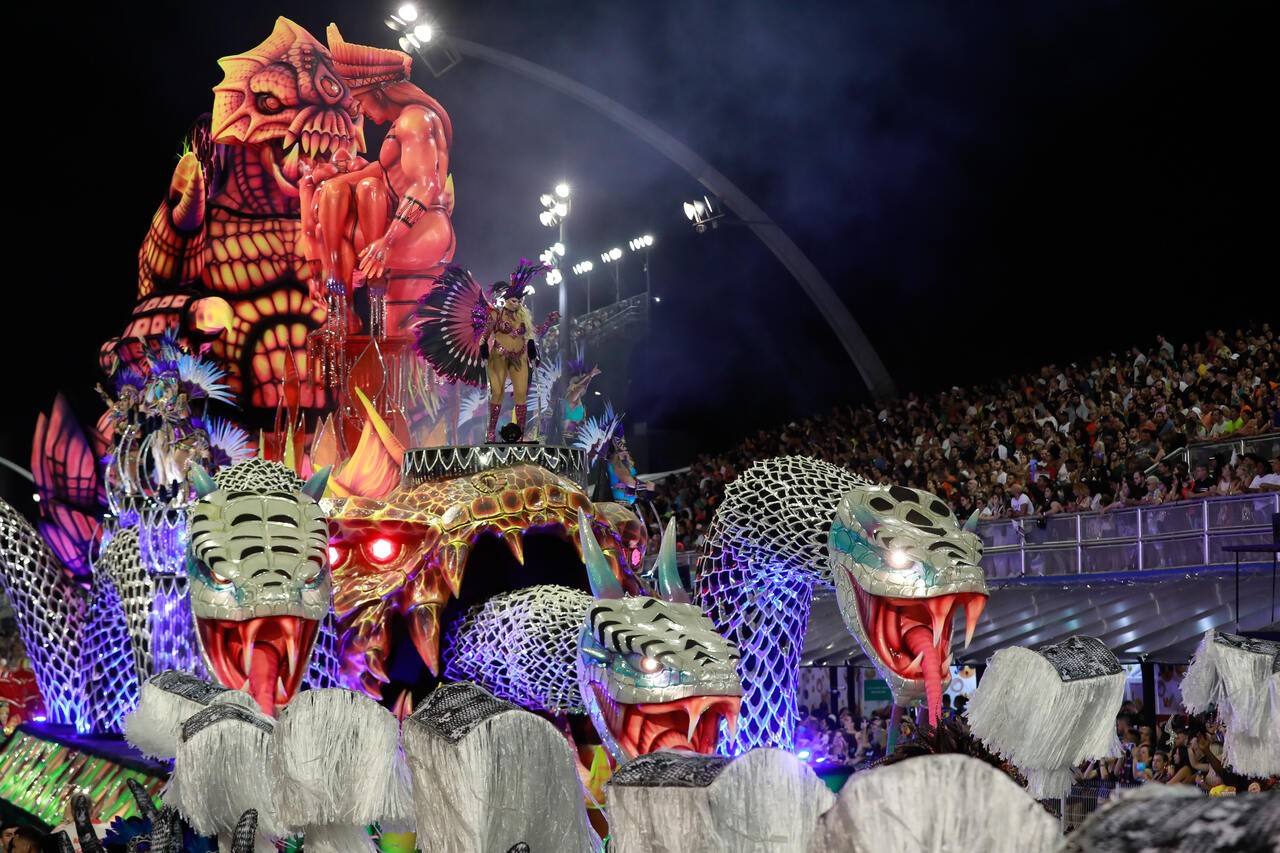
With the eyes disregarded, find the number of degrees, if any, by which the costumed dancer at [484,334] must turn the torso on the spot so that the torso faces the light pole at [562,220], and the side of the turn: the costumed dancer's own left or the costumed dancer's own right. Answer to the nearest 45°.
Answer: approximately 135° to the costumed dancer's own left

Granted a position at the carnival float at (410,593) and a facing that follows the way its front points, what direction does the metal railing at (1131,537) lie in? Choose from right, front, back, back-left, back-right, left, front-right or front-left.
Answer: left

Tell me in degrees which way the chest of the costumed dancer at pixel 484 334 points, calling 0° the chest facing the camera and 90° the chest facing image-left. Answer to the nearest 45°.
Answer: approximately 315°

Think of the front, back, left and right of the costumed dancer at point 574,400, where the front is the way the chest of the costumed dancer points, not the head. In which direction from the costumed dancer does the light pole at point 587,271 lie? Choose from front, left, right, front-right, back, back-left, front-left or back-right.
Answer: left

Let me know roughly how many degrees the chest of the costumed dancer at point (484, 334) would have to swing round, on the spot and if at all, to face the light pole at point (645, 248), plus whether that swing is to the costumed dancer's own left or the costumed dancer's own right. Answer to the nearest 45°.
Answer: approximately 135° to the costumed dancer's own left

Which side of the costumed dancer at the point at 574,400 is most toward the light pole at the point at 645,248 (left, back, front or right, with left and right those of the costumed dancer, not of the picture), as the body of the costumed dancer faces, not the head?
left

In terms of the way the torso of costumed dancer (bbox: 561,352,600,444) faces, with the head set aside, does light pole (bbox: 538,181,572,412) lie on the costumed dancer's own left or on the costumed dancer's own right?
on the costumed dancer's own left

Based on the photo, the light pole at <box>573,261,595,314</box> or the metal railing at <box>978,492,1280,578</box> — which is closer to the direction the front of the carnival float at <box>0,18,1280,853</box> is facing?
the metal railing

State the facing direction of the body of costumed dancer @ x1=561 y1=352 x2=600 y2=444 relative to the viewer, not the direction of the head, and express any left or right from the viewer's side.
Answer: facing to the right of the viewer

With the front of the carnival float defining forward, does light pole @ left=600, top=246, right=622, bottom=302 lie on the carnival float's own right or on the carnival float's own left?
on the carnival float's own left
